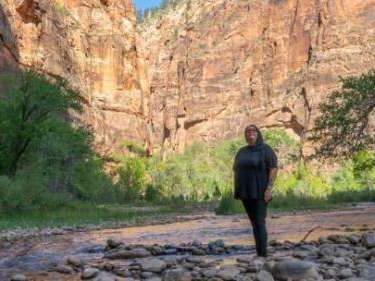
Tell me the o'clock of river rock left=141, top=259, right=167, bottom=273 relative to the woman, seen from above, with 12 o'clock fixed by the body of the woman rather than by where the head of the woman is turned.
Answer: The river rock is roughly at 1 o'clock from the woman.

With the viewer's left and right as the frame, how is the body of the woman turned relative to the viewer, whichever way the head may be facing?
facing the viewer and to the left of the viewer

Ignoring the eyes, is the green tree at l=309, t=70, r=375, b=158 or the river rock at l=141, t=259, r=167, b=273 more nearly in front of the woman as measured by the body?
the river rock

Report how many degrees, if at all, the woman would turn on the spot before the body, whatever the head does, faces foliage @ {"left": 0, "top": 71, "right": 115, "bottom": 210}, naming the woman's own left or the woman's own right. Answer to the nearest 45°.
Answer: approximately 90° to the woman's own right

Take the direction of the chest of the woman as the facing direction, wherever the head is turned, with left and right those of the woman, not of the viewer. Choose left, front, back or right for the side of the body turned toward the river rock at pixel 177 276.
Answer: front

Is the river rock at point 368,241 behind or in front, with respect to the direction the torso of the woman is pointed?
behind

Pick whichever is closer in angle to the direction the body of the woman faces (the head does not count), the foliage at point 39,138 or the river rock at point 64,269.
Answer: the river rock
